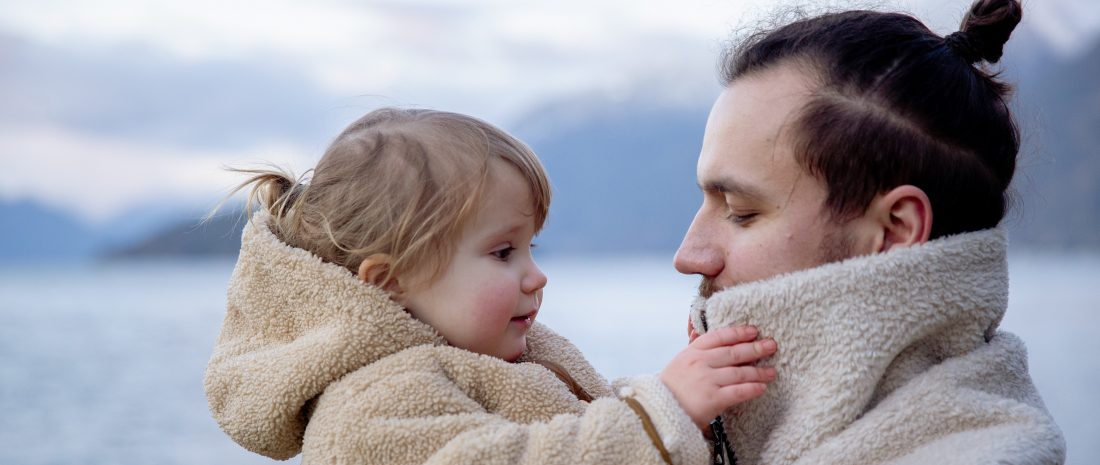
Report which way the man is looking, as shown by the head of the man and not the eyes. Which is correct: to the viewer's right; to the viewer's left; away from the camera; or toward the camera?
to the viewer's left

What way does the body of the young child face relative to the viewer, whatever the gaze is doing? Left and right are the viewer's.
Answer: facing to the right of the viewer

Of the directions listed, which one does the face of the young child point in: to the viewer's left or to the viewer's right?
to the viewer's right

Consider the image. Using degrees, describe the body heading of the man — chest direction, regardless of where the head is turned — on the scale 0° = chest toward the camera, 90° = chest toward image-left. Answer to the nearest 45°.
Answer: approximately 90°
